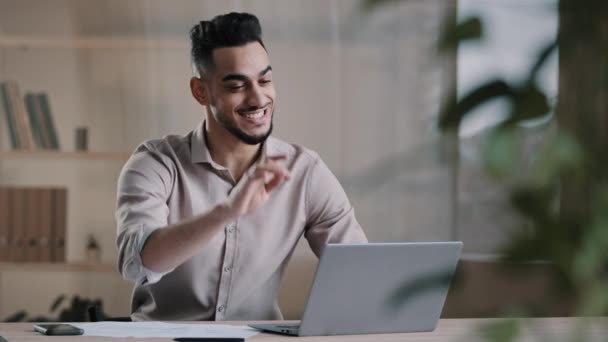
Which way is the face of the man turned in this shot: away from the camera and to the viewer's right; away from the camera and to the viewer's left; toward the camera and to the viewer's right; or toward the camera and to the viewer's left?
toward the camera and to the viewer's right

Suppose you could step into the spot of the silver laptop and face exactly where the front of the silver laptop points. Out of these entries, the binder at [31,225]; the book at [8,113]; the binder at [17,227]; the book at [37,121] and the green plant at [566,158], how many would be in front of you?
4

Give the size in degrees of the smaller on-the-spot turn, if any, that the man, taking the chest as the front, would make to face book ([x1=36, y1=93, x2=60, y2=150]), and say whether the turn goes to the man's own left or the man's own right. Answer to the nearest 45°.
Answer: approximately 180°

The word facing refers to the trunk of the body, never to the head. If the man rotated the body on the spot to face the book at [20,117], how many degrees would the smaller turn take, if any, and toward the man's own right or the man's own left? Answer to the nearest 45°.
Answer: approximately 180°

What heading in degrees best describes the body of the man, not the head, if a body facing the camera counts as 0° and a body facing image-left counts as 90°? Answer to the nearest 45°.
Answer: approximately 315°

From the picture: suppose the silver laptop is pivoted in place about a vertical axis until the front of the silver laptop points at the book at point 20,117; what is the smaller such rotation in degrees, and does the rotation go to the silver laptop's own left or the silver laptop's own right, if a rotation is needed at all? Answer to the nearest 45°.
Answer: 0° — it already faces it

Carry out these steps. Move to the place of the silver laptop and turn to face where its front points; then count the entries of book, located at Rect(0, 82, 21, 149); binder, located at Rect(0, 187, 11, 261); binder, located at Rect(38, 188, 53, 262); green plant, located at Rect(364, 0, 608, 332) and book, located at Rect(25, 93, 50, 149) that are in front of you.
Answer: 4

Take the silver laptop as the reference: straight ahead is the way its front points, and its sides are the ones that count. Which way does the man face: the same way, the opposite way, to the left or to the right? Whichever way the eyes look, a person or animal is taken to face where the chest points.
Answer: the opposite way

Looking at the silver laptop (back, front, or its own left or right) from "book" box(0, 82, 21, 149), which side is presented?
front

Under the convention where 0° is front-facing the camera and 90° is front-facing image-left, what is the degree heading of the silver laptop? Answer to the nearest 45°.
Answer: approximately 135°
